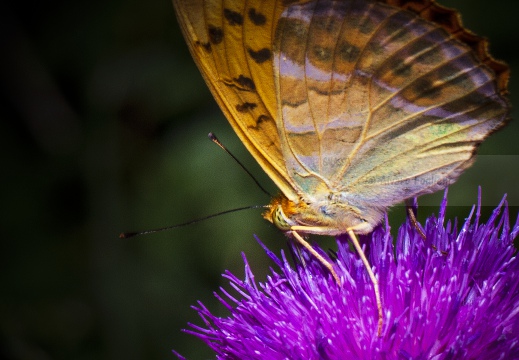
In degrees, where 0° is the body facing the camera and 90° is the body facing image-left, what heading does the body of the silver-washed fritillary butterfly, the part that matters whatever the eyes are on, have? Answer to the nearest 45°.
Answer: approximately 90°
